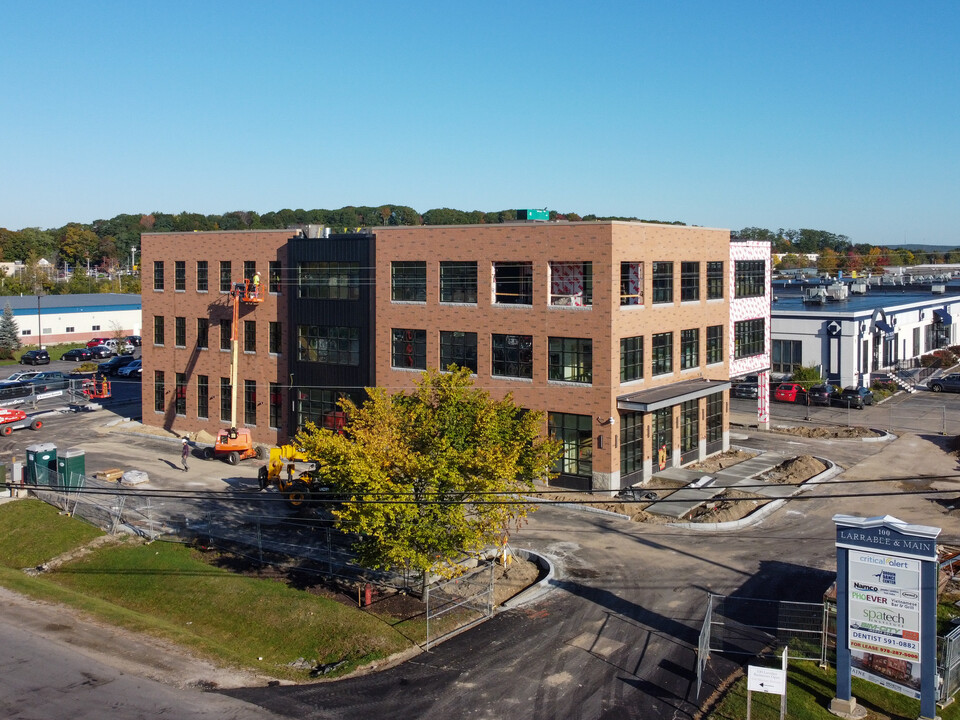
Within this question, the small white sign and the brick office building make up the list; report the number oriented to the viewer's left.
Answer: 0

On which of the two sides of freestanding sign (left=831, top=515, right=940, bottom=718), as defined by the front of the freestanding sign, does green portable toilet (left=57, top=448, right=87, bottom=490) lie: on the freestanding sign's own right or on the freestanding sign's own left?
on the freestanding sign's own right

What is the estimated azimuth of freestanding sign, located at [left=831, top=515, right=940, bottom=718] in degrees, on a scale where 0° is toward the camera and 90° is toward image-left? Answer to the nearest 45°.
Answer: approximately 45°

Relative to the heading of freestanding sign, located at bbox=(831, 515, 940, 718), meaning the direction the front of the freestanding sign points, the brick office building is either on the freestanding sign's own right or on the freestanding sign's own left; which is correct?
on the freestanding sign's own right

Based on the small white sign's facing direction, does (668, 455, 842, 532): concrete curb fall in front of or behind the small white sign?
behind
